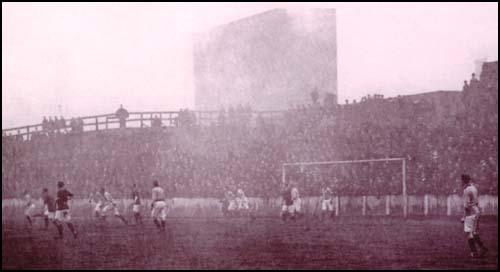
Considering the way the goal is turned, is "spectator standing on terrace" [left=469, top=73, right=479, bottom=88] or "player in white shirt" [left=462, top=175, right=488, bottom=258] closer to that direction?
the player in white shirt

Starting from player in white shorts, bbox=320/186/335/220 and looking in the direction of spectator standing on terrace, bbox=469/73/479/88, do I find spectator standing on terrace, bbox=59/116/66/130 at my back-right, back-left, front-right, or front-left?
back-left

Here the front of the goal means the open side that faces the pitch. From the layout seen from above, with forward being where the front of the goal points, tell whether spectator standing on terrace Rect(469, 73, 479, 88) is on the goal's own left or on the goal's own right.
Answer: on the goal's own left

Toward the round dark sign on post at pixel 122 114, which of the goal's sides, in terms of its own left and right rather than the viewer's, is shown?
right

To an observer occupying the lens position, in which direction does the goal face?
facing the viewer and to the left of the viewer

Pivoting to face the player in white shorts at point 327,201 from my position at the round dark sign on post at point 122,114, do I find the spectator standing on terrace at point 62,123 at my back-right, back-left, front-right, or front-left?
back-right

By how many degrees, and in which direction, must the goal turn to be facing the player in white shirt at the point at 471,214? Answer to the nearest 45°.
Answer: approximately 45° to its left

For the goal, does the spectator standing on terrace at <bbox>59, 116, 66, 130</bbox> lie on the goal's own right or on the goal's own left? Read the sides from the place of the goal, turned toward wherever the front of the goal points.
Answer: on the goal's own right
